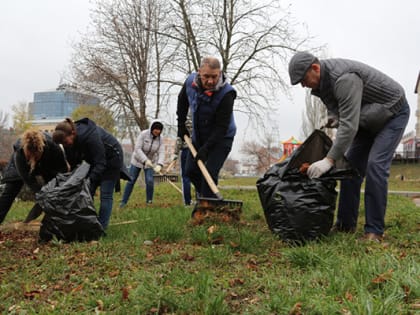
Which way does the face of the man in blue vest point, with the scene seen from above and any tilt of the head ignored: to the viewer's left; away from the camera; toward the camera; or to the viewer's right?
toward the camera

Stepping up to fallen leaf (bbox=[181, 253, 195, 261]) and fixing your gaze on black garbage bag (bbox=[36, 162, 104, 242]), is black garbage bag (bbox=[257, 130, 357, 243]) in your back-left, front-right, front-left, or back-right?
back-right

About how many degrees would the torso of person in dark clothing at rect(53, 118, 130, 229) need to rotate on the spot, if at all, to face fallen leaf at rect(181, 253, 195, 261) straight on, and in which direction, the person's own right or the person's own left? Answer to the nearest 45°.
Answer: approximately 135° to the person's own left

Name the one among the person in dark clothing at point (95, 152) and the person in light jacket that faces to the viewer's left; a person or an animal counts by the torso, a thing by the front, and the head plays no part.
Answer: the person in dark clothing

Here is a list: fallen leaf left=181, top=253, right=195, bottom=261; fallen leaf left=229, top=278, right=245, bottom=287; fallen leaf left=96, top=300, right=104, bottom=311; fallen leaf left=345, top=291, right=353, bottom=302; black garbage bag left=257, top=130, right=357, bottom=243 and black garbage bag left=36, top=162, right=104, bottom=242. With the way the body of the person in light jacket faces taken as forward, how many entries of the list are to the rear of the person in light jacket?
0

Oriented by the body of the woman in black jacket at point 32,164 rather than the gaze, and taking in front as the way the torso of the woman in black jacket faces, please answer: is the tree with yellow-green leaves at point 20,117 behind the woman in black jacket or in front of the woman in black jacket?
behind

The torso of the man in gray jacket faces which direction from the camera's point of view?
to the viewer's left

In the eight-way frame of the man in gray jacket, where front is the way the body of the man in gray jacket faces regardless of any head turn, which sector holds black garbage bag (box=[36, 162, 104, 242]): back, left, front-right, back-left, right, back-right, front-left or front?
front

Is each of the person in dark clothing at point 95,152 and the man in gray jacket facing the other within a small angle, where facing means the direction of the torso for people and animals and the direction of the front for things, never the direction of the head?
no

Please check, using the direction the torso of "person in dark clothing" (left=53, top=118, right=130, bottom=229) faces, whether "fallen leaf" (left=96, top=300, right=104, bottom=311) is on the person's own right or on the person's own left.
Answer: on the person's own left

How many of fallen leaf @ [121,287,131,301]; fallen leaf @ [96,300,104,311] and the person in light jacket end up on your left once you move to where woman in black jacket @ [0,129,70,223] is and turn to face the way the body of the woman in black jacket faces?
1

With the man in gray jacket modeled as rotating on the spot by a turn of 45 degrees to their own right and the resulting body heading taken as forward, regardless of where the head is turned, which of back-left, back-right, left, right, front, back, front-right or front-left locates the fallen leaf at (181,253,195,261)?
left

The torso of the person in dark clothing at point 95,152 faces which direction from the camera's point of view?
to the viewer's left

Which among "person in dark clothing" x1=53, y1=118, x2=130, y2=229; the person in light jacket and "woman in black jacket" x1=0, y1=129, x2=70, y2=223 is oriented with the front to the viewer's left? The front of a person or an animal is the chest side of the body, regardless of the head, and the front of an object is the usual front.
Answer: the person in dark clothing

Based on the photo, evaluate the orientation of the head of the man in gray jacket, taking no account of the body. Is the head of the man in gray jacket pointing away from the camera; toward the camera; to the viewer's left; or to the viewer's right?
to the viewer's left

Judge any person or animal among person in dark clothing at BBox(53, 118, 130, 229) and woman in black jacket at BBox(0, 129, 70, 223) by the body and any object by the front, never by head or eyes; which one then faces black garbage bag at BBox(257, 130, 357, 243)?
the woman in black jacket

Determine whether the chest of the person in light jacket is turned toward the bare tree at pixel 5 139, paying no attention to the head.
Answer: no

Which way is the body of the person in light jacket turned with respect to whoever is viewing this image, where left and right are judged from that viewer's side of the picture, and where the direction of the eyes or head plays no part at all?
facing the viewer and to the right of the viewer

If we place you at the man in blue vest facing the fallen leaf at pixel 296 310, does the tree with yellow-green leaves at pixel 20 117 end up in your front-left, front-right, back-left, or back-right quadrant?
back-right
